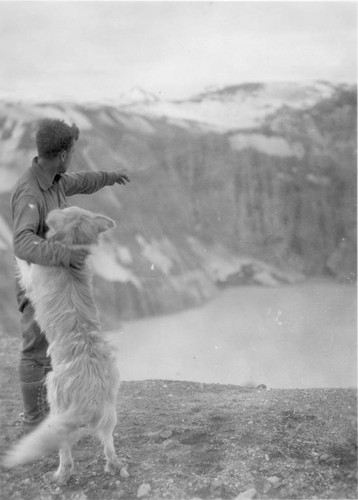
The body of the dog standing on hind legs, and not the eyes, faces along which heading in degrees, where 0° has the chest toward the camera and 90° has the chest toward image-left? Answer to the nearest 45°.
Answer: approximately 180°

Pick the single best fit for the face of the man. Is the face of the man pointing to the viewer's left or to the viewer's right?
to the viewer's right

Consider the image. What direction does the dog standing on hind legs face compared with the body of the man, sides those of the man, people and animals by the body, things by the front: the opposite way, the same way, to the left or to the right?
to the left

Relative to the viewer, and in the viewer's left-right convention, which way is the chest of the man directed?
facing to the right of the viewer
